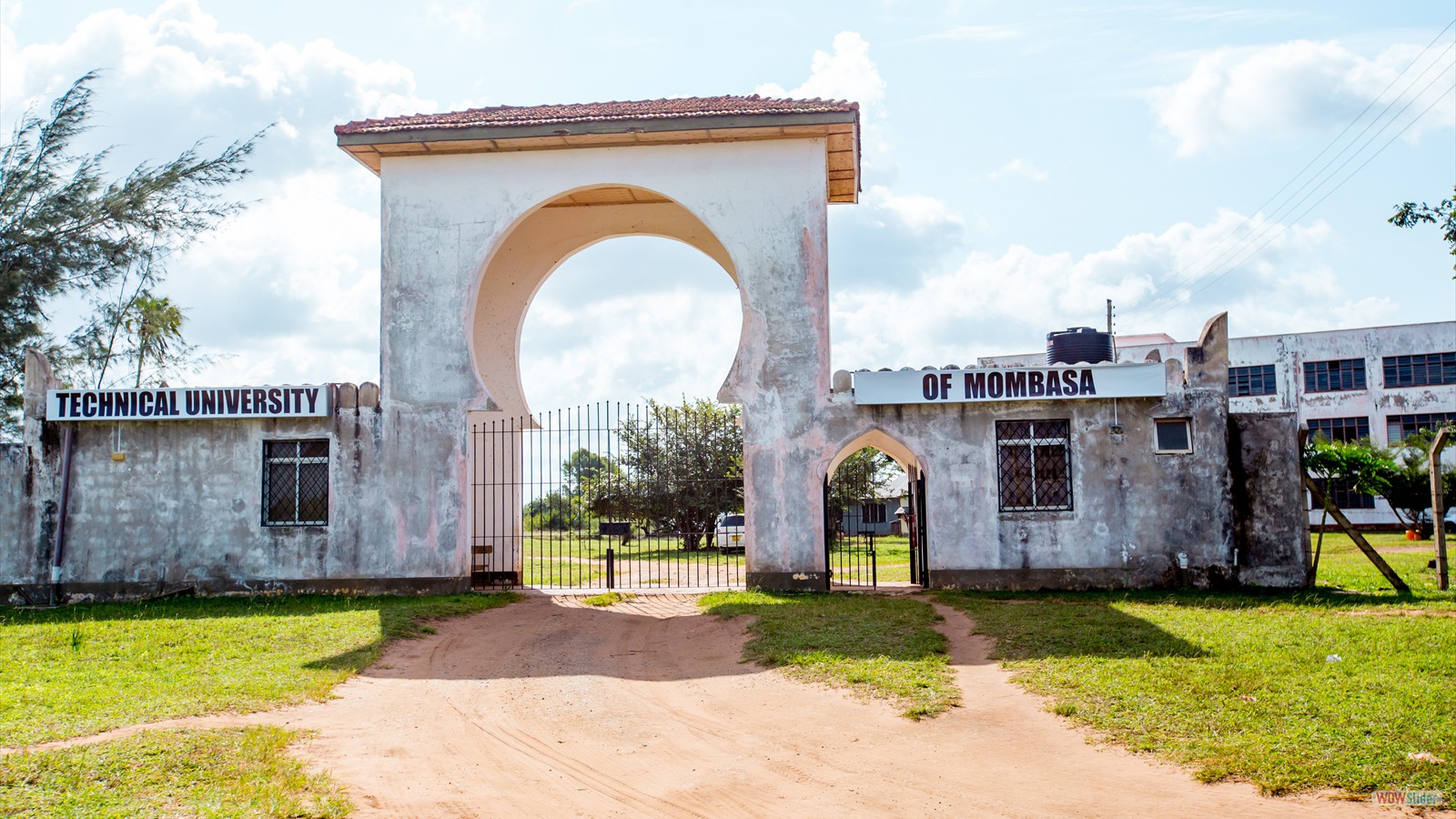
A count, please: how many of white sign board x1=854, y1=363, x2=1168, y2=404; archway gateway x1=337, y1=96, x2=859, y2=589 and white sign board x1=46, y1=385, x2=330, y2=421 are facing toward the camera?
3

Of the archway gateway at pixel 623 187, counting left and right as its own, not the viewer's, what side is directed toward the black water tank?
left

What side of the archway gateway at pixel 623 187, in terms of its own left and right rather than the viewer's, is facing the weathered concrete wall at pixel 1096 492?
left

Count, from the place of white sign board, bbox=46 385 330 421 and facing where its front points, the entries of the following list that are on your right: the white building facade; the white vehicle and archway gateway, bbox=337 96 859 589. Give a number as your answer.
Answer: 0

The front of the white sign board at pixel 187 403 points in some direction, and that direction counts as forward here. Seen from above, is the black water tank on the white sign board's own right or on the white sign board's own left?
on the white sign board's own left

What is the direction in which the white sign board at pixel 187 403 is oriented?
toward the camera

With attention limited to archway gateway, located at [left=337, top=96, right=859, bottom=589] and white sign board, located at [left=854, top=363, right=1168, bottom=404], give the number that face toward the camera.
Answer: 2

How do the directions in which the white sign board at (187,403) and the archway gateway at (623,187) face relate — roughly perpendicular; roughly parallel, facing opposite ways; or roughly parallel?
roughly parallel

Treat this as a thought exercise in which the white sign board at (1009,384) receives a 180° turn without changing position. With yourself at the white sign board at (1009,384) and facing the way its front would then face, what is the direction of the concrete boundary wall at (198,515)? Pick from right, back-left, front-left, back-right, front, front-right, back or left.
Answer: left

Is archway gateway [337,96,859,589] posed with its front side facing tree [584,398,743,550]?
no

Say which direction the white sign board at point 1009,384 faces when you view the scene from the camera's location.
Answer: facing the viewer

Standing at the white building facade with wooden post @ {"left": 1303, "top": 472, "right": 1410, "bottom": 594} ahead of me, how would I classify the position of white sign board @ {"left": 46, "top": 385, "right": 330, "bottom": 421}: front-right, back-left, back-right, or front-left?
front-right

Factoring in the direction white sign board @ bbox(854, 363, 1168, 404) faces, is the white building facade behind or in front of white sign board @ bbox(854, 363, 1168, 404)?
behind

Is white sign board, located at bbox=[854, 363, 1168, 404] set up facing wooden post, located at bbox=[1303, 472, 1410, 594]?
no
